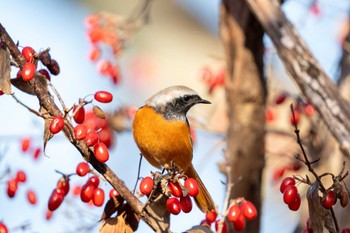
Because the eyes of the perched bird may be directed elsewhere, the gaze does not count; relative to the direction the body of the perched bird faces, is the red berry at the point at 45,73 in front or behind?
in front

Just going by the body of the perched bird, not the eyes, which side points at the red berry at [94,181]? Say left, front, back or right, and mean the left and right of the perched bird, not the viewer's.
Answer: right

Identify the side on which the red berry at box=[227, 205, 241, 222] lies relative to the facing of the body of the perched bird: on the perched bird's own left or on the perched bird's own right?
on the perched bird's own left

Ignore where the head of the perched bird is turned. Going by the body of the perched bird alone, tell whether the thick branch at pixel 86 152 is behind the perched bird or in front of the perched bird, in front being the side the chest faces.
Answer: in front

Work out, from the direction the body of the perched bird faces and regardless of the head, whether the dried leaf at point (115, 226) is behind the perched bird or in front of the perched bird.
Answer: in front

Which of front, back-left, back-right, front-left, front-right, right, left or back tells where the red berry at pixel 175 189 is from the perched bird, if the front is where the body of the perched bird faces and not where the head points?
front-left

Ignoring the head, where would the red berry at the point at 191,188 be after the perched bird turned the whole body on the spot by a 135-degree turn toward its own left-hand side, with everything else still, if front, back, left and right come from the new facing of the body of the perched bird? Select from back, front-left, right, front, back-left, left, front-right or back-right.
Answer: right

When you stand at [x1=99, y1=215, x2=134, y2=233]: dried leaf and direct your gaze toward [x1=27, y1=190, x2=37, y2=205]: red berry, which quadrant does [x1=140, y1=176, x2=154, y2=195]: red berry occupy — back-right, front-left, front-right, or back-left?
back-right

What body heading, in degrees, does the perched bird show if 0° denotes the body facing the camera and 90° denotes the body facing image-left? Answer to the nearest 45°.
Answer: approximately 45°
